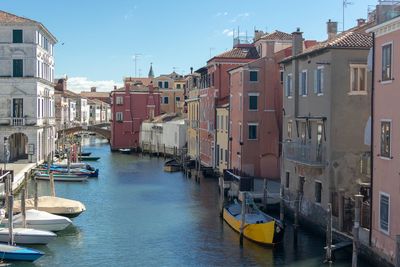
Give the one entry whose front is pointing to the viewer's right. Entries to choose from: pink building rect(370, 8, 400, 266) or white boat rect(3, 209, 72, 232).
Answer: the white boat

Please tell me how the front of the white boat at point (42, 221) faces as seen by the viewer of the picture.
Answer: facing to the right of the viewer

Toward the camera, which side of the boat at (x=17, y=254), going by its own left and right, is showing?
right

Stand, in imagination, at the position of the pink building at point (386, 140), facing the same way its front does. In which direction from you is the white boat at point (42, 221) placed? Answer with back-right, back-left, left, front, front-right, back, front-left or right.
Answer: front-right

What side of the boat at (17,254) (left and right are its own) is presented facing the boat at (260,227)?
front

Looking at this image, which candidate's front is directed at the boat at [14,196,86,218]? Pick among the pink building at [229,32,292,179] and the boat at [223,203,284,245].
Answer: the pink building

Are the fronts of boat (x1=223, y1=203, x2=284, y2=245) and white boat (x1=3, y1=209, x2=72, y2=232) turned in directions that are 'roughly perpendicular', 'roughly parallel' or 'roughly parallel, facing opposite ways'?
roughly perpendicular

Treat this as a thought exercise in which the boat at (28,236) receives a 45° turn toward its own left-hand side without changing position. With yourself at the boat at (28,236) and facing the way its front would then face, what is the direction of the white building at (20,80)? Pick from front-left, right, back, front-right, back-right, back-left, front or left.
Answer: front-left

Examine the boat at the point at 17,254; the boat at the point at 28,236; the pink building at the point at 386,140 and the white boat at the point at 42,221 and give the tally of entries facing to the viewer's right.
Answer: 3

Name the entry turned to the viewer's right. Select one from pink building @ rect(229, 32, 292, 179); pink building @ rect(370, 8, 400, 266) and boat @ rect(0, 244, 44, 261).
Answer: the boat

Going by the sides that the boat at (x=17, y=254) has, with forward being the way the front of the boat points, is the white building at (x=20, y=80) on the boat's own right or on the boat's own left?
on the boat's own left

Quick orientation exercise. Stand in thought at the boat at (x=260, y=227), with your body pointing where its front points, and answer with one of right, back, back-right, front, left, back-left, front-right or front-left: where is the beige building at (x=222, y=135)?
back-left

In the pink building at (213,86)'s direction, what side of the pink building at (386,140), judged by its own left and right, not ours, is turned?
right

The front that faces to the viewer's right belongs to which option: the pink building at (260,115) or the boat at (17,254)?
the boat

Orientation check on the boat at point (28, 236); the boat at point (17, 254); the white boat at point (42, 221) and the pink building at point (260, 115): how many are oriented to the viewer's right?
3

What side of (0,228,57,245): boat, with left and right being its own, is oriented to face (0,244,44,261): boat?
right

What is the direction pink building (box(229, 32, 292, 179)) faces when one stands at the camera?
facing the viewer and to the left of the viewer
